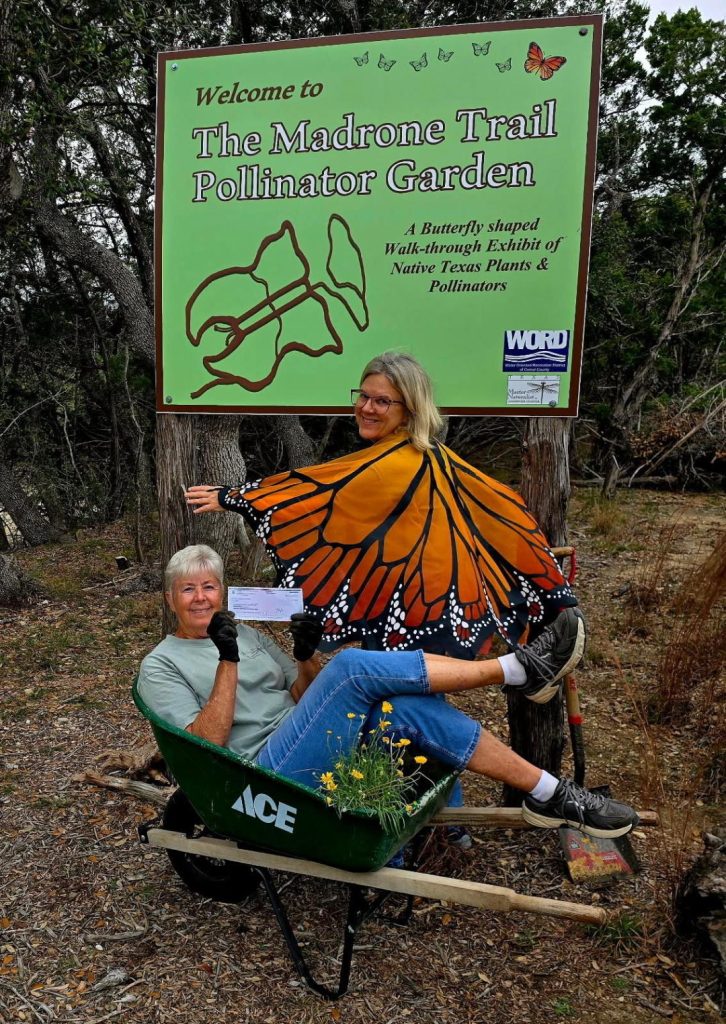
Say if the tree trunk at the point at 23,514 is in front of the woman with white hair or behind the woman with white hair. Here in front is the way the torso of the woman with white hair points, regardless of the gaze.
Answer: behind

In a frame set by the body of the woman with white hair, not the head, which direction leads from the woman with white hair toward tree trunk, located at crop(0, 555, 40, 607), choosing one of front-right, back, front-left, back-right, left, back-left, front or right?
back

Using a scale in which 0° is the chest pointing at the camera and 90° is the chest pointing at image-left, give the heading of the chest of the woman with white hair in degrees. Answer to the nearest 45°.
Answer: approximately 315°

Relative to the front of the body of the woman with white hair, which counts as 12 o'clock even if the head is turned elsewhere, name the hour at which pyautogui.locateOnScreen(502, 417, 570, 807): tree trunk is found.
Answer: The tree trunk is roughly at 9 o'clock from the woman with white hair.

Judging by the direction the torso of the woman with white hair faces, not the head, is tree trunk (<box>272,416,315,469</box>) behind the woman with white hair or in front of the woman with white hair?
behind
